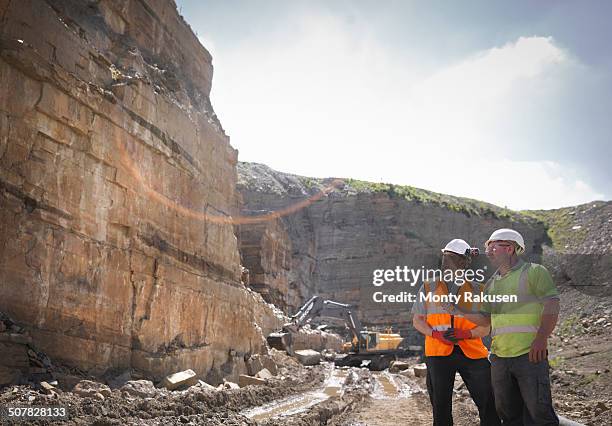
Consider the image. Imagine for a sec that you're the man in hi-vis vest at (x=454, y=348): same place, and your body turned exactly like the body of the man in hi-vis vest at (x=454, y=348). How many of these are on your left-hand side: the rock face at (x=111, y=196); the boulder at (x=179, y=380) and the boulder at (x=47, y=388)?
0

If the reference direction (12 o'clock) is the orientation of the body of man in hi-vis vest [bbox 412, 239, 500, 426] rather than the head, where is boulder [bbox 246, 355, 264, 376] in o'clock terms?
The boulder is roughly at 5 o'clock from the man in hi-vis vest.

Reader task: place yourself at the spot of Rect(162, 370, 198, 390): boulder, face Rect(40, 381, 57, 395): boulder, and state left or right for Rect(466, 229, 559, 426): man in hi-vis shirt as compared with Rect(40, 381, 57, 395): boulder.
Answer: left

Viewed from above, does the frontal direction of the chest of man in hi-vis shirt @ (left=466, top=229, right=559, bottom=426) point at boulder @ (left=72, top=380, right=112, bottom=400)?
no

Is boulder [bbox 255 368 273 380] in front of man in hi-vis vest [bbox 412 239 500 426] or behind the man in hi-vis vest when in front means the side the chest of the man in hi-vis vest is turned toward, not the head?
behind

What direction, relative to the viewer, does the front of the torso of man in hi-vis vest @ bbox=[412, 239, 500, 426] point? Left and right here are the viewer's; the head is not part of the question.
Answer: facing the viewer

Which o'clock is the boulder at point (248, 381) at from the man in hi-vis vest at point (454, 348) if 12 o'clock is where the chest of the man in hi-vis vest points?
The boulder is roughly at 5 o'clock from the man in hi-vis vest.

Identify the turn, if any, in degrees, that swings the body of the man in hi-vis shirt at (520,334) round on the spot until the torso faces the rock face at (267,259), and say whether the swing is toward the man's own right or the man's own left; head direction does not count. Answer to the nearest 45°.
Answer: approximately 90° to the man's own right

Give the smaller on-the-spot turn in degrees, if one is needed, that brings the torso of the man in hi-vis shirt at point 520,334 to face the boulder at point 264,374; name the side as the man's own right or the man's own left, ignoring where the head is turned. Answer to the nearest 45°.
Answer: approximately 90° to the man's own right

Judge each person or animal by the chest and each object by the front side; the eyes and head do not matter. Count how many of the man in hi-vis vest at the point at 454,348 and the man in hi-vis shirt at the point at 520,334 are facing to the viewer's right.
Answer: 0

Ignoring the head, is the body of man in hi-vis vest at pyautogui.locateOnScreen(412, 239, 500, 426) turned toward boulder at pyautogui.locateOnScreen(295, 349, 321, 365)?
no

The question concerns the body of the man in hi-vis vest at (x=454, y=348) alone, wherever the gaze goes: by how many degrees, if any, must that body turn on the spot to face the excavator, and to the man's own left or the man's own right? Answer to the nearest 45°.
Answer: approximately 180°

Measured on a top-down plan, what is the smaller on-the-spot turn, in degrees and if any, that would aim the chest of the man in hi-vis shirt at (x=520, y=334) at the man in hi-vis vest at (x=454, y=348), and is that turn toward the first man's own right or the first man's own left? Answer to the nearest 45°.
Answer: approximately 90° to the first man's own right

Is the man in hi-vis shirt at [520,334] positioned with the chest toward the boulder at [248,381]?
no

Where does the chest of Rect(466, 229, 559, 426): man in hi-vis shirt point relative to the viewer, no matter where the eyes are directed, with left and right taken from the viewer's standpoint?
facing the viewer and to the left of the viewer
